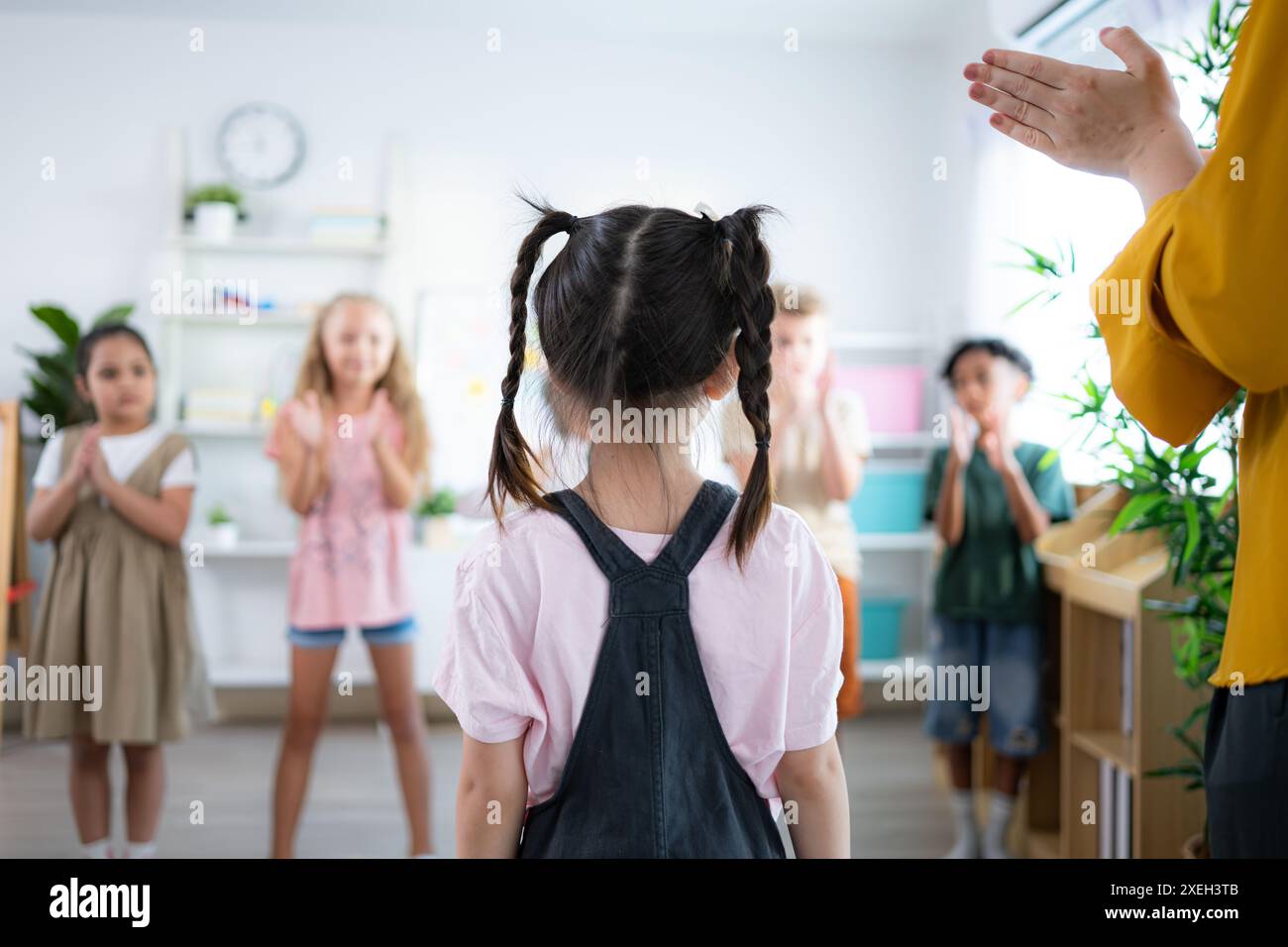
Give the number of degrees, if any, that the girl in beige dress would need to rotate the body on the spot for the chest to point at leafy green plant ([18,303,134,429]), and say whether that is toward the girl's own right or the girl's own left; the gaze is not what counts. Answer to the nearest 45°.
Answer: approximately 180°

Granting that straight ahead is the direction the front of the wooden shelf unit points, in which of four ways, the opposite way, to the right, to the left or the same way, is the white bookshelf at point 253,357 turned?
to the left

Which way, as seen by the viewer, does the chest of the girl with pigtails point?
away from the camera

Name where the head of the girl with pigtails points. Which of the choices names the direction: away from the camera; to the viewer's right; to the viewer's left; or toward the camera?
away from the camera

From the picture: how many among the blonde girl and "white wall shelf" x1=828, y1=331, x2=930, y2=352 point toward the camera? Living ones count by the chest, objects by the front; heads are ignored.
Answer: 2

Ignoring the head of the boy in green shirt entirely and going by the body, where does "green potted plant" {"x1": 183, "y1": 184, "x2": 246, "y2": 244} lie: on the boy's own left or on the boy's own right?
on the boy's own right

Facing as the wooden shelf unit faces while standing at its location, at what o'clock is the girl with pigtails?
The girl with pigtails is roughly at 11 o'clock from the wooden shelf unit.

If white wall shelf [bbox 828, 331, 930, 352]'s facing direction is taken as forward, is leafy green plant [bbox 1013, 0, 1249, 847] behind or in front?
in front

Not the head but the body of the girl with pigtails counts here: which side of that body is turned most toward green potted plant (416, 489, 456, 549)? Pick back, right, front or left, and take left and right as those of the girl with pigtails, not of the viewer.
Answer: front

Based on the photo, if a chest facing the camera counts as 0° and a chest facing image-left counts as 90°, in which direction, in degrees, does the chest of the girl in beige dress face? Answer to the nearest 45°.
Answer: approximately 0°

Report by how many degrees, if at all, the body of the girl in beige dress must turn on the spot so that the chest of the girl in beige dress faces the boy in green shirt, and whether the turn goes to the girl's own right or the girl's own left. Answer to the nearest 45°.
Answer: approximately 90° to the girl's own left
